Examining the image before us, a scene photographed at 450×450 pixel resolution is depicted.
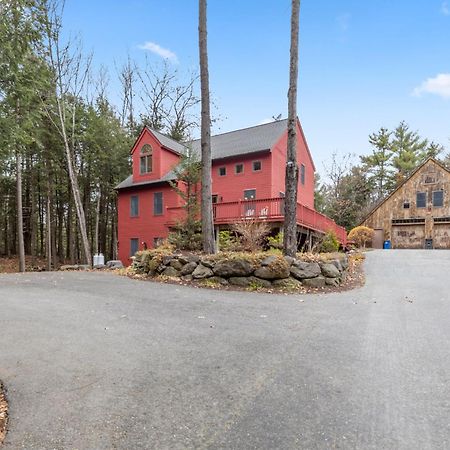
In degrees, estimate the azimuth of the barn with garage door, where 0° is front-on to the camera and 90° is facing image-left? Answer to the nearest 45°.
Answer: approximately 0°

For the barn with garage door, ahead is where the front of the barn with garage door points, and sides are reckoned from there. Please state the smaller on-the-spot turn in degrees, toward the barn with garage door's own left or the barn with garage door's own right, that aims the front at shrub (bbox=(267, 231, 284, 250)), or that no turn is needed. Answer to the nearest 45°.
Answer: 0° — it already faces it

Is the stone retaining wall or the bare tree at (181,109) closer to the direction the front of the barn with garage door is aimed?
the stone retaining wall

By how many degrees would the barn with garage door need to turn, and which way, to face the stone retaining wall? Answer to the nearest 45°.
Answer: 0° — it already faces it

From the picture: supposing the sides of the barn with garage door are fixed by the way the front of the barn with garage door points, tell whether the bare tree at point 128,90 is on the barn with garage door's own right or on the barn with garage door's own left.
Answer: on the barn with garage door's own right

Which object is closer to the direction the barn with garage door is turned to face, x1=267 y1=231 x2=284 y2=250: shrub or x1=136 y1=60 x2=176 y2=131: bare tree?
the shrub

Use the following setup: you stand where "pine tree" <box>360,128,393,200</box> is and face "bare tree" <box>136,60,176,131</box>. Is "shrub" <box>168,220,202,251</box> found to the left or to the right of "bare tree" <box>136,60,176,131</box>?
left

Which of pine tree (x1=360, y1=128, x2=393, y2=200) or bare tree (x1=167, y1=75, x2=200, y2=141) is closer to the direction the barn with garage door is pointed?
the bare tree

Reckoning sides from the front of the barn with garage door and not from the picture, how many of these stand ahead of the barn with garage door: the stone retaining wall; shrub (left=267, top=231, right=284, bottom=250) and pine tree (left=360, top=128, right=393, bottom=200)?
2
